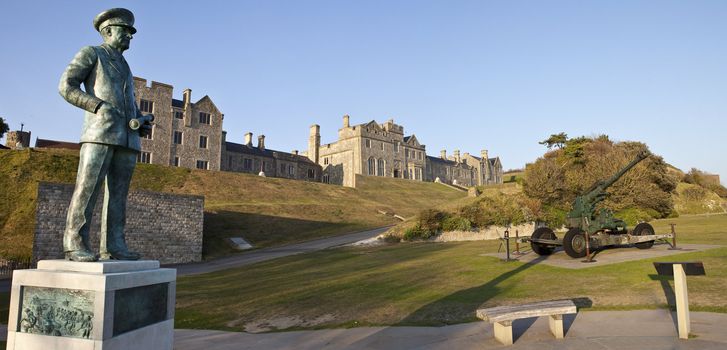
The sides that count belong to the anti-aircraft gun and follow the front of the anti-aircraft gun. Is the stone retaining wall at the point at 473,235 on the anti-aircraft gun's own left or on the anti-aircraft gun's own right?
on the anti-aircraft gun's own left

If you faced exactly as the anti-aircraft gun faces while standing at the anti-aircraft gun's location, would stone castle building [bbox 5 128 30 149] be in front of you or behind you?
behind

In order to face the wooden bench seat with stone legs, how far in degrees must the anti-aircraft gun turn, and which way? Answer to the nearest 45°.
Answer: approximately 90° to its right

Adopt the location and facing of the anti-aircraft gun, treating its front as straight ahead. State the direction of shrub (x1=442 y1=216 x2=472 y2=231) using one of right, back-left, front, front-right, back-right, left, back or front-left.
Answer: back-left

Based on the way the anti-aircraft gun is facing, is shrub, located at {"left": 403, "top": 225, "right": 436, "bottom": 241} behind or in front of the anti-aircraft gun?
behind

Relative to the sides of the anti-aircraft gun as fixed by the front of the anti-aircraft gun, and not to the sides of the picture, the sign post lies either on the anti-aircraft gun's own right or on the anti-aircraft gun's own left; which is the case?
on the anti-aircraft gun's own right

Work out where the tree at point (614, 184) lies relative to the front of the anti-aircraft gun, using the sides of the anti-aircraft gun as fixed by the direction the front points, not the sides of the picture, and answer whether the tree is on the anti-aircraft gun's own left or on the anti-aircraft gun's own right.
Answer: on the anti-aircraft gun's own left

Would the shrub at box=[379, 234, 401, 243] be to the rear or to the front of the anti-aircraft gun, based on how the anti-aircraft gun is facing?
to the rear

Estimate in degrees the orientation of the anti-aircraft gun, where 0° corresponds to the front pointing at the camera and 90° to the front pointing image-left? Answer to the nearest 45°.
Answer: approximately 270°

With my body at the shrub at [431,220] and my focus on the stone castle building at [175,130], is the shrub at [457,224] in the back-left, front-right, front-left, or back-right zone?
back-right
